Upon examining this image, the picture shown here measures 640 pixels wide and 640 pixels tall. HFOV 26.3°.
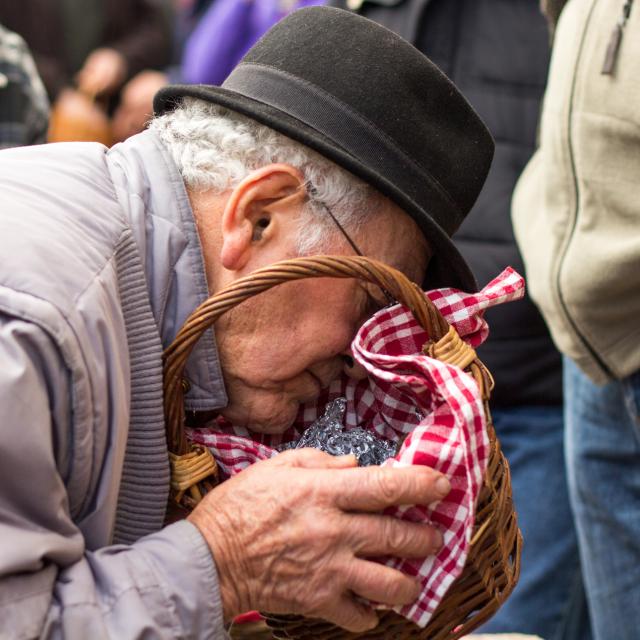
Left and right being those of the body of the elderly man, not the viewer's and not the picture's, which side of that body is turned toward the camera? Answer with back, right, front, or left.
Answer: right

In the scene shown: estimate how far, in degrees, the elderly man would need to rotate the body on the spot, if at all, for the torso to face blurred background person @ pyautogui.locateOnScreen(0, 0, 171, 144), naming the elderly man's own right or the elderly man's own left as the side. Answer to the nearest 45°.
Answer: approximately 90° to the elderly man's own left

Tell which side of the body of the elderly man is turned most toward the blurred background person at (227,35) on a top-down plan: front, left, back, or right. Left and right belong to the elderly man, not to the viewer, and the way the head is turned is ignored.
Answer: left

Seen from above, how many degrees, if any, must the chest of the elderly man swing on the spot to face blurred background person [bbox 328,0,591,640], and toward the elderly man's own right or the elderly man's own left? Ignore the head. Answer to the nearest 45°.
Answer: approximately 45° to the elderly man's own left

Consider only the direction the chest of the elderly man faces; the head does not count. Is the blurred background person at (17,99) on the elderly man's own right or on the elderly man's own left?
on the elderly man's own left
